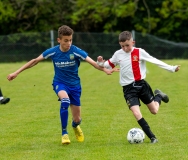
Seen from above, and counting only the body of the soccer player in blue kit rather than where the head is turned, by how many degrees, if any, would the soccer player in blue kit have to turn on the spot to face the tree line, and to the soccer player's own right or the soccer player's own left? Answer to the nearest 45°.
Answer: approximately 180°

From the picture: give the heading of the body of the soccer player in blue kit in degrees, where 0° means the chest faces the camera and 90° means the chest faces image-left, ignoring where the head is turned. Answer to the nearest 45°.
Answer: approximately 0°

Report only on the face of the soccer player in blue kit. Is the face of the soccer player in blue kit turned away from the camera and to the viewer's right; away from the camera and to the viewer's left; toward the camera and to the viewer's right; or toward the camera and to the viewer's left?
toward the camera and to the viewer's right

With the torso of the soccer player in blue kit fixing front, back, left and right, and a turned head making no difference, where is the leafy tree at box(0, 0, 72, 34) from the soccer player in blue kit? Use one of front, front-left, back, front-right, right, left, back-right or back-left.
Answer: back

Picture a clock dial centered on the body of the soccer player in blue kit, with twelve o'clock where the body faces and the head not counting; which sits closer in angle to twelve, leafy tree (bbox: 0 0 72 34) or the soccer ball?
the soccer ball

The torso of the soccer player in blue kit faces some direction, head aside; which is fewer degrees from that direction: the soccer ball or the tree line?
the soccer ball

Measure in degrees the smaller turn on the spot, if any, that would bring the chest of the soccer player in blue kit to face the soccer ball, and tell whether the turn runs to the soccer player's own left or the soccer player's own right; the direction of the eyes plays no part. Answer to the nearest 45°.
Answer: approximately 45° to the soccer player's own left
